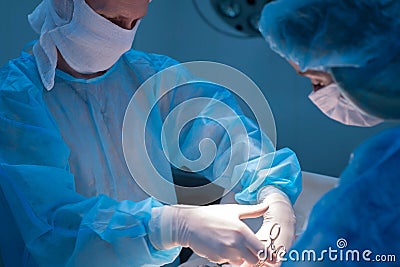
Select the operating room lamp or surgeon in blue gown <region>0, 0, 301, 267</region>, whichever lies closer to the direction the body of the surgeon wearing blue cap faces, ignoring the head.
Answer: the surgeon in blue gown

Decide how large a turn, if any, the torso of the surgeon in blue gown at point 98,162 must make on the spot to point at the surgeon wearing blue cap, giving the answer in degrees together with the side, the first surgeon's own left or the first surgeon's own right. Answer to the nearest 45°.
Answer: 0° — they already face them

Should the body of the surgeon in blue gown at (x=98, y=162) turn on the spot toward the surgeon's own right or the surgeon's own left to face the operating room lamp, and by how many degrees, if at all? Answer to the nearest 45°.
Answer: approximately 90° to the surgeon's own left

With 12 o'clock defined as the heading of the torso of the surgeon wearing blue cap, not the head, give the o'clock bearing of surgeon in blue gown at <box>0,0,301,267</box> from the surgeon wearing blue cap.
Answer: The surgeon in blue gown is roughly at 1 o'clock from the surgeon wearing blue cap.

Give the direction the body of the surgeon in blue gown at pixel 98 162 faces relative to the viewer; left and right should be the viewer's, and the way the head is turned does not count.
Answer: facing the viewer and to the right of the viewer

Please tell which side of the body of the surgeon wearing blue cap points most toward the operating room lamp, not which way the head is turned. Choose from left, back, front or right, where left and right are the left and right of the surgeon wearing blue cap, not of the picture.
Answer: right

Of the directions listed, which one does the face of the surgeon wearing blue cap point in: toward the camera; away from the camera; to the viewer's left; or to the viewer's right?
to the viewer's left

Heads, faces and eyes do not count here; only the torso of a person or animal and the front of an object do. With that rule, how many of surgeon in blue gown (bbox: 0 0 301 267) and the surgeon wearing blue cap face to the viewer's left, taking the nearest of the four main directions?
1

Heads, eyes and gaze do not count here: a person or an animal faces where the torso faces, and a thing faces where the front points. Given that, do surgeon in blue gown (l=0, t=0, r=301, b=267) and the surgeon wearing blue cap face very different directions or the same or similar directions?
very different directions

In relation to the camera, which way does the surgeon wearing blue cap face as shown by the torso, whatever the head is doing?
to the viewer's left
